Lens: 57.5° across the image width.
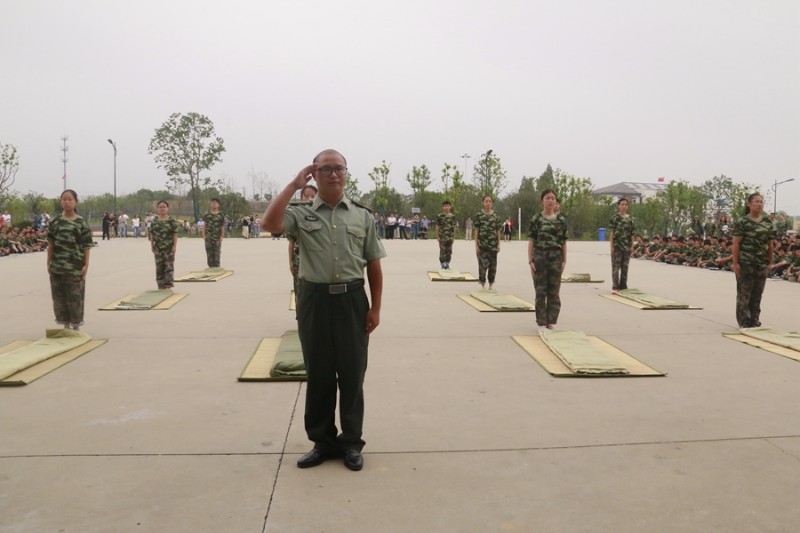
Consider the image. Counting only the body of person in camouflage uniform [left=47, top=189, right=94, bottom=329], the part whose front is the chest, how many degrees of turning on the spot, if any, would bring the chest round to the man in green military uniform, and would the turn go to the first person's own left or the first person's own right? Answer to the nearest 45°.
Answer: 0° — they already face them

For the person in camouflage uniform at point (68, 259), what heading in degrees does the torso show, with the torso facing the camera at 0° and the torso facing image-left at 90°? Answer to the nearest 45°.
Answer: approximately 0°

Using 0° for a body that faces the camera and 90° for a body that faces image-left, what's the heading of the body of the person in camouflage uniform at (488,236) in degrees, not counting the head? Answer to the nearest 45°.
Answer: approximately 0°

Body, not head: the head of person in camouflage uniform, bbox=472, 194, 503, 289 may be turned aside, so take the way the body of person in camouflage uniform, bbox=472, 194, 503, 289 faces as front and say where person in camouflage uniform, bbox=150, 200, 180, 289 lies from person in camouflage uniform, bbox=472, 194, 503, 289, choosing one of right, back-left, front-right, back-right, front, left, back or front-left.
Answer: right

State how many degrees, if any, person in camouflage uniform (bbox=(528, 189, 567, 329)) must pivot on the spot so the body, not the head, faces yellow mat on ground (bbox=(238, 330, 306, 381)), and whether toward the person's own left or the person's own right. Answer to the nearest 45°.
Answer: approximately 45° to the person's own right

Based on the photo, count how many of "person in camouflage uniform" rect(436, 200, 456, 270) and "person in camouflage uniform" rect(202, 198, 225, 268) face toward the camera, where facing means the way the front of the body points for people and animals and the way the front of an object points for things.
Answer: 2

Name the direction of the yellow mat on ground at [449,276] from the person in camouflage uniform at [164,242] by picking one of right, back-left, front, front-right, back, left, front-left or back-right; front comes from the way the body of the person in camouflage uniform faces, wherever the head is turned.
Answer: left

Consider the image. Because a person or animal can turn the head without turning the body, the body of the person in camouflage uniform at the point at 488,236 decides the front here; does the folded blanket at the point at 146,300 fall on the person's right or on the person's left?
on the person's right

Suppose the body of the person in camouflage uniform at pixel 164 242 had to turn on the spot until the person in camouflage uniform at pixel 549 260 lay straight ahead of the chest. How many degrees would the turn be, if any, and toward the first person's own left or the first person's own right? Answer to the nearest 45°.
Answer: approximately 45° to the first person's own left

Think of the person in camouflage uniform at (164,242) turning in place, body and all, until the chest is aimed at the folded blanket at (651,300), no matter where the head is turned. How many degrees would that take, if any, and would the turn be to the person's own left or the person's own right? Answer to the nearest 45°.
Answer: approximately 45° to the person's own left
